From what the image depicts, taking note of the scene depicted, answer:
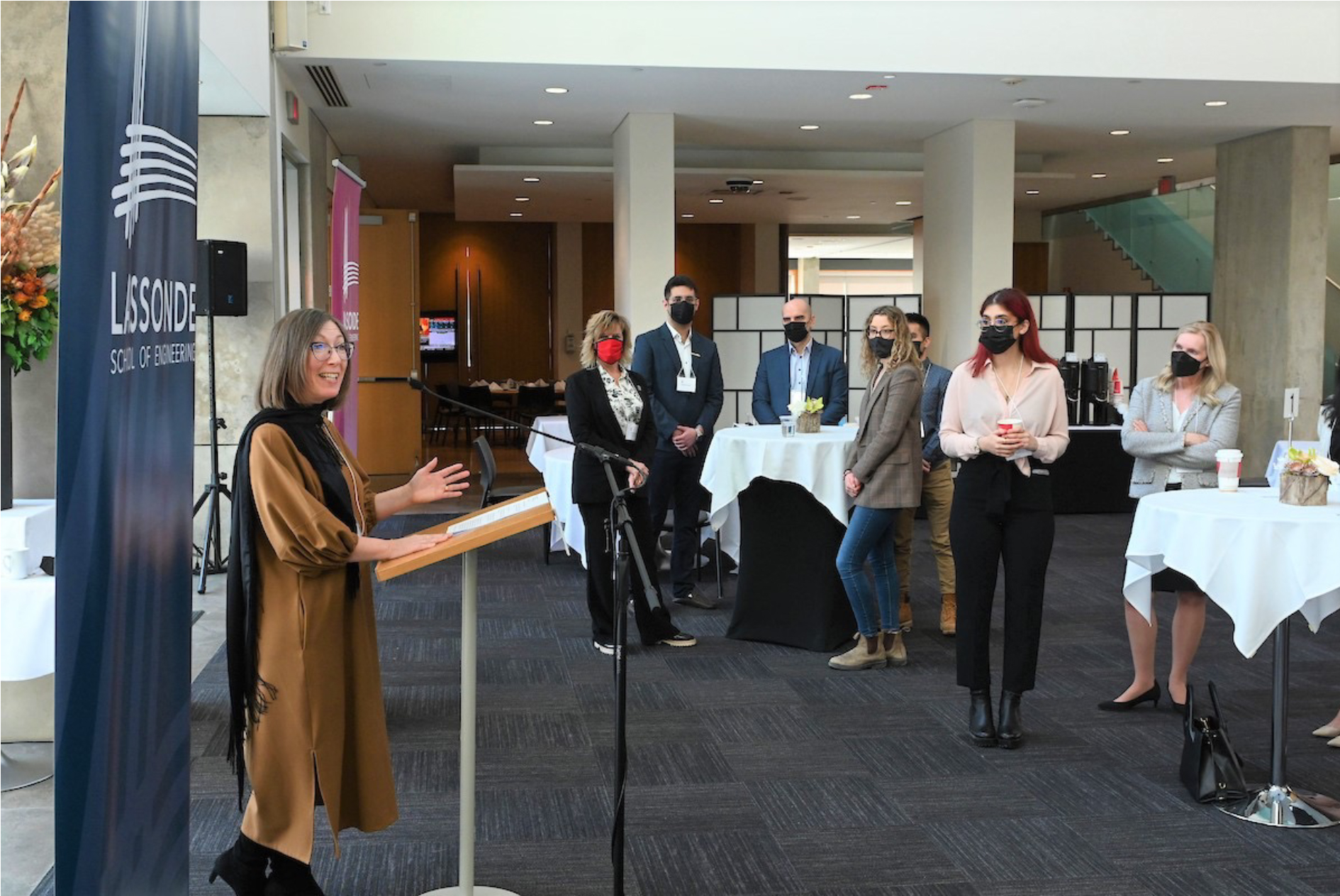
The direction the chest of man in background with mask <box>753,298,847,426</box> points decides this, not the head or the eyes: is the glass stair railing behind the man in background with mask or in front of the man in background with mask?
behind

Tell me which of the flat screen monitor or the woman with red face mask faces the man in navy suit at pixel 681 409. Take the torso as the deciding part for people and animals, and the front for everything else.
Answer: the flat screen monitor

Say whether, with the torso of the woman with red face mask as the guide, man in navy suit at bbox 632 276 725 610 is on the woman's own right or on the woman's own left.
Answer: on the woman's own left

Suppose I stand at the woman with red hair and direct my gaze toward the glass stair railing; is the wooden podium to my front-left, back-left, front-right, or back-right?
back-left

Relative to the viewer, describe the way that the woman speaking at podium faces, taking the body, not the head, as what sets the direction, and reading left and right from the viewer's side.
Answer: facing to the right of the viewer

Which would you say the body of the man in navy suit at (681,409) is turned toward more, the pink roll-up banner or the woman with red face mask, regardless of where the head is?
the woman with red face mask

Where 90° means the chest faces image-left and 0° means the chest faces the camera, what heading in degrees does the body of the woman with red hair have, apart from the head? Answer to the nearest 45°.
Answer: approximately 0°
